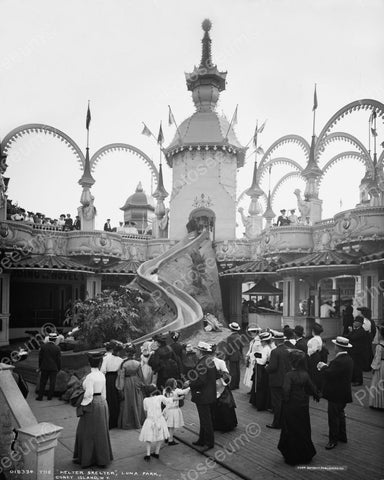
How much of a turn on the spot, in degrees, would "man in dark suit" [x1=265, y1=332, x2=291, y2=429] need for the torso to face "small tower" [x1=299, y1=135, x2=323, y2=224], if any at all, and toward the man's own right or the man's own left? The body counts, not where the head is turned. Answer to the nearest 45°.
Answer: approximately 45° to the man's own right

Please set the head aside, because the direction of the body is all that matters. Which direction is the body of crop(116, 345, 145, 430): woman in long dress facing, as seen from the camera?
away from the camera

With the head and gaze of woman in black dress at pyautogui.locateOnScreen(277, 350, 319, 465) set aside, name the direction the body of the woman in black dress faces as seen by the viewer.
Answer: away from the camera

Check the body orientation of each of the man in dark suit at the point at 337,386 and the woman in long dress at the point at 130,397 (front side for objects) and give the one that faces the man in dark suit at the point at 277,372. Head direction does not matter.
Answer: the man in dark suit at the point at 337,386

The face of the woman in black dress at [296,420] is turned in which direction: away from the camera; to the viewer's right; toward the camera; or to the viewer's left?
away from the camera

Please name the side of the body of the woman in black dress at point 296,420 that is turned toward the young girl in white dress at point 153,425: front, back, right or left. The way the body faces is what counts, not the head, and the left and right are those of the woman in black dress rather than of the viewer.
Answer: left

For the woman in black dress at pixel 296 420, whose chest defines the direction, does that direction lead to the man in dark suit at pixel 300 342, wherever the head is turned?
yes
